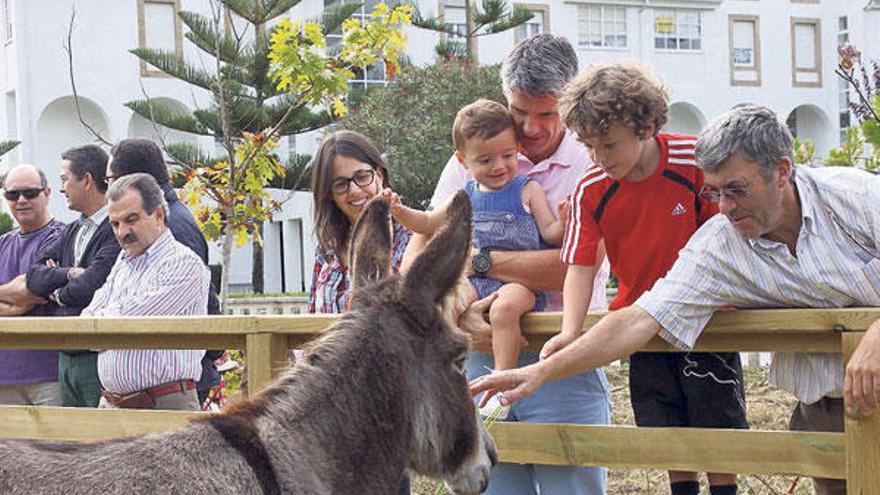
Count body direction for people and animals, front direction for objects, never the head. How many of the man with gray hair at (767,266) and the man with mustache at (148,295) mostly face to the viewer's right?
0

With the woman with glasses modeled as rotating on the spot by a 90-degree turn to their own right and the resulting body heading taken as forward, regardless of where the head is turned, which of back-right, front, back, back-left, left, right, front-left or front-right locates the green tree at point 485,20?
right

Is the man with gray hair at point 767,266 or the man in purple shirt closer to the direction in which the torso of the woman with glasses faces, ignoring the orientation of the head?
the man with gray hair

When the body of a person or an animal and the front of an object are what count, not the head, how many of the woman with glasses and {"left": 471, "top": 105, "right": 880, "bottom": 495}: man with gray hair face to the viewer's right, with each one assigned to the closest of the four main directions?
0

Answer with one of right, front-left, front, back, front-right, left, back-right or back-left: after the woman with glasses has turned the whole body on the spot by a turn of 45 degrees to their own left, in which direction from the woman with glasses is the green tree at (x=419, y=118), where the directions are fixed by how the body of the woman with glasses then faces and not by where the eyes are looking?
back-left

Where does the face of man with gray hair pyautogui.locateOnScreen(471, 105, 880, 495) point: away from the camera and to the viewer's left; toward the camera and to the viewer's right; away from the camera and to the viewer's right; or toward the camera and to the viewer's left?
toward the camera and to the viewer's left

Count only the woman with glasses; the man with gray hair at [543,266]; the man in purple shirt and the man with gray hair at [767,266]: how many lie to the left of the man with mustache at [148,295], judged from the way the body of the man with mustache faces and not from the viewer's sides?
3

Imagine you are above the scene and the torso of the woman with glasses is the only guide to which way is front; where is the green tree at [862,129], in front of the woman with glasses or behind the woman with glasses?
behind

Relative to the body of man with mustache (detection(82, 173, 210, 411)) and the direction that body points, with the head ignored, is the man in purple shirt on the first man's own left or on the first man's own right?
on the first man's own right

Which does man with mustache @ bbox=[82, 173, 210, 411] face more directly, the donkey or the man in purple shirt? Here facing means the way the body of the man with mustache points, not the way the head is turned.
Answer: the donkey

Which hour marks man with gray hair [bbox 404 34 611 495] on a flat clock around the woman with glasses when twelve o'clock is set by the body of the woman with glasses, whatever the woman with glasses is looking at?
The man with gray hair is roughly at 10 o'clock from the woman with glasses.

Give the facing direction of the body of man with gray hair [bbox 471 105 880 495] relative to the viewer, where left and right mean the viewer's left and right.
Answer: facing the viewer and to the left of the viewer

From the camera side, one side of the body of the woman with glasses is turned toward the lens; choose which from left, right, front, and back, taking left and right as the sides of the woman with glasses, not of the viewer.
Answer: front

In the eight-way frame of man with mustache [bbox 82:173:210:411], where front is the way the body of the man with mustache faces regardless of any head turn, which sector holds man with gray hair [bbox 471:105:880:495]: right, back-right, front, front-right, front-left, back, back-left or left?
left
